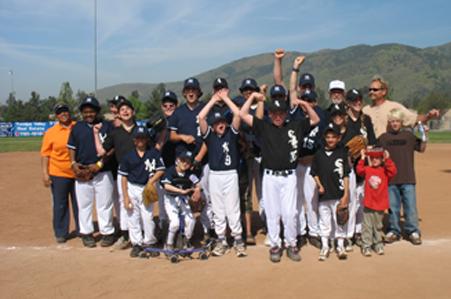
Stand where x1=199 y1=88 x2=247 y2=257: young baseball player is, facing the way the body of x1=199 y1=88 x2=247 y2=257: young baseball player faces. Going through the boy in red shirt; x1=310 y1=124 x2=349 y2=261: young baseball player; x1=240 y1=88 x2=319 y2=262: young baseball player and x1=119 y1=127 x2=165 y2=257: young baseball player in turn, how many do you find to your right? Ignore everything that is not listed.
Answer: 1

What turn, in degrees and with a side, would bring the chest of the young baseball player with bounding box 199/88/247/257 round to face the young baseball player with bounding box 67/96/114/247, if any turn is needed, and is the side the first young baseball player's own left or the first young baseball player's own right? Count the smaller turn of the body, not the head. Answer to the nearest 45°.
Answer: approximately 90° to the first young baseball player's own right

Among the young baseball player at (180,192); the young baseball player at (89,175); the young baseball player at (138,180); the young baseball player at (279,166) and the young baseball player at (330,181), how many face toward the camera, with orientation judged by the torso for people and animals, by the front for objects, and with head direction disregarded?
5

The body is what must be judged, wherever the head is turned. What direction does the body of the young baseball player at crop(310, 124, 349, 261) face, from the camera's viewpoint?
toward the camera

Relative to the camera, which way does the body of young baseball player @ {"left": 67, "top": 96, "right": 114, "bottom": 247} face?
toward the camera

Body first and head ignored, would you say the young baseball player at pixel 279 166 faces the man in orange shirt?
no

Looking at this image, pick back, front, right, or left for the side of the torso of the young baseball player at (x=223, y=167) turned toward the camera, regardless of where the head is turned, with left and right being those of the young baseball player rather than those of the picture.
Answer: front

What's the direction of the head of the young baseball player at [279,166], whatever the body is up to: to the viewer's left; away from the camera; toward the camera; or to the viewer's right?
toward the camera

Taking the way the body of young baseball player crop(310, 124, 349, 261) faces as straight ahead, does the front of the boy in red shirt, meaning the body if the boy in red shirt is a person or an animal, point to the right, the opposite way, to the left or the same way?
the same way

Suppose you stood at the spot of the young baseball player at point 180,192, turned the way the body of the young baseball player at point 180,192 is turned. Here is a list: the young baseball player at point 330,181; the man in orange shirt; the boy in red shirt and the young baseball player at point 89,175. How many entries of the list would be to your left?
2

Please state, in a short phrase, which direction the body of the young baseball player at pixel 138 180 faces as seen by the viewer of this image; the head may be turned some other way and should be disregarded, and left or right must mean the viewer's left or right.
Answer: facing the viewer
